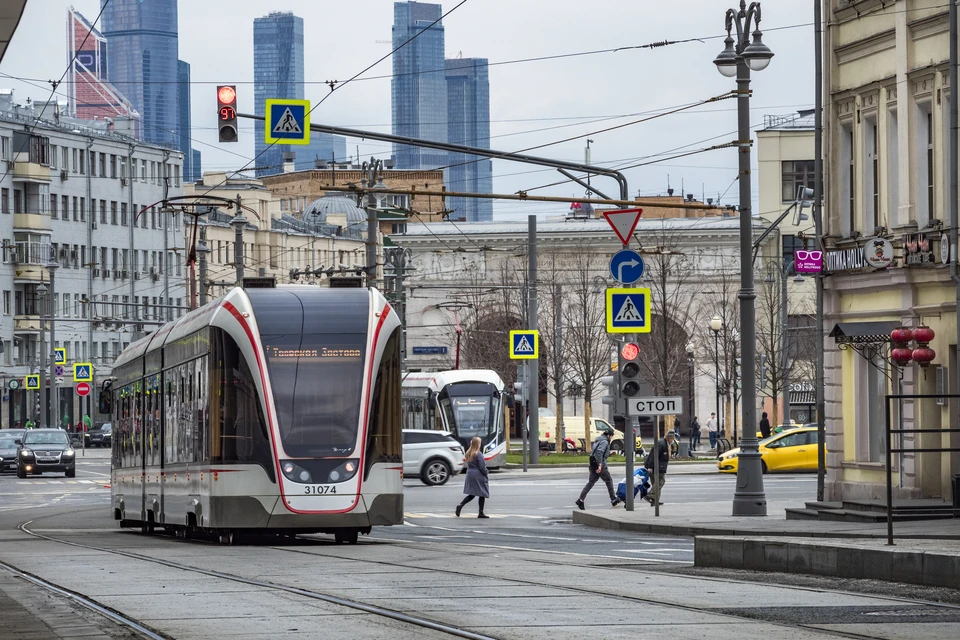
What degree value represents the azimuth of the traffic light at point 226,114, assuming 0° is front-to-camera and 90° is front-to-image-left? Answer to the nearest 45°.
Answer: approximately 0°

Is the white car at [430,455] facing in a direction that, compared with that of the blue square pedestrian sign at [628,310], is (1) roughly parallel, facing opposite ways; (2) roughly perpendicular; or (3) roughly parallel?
roughly perpendicular
